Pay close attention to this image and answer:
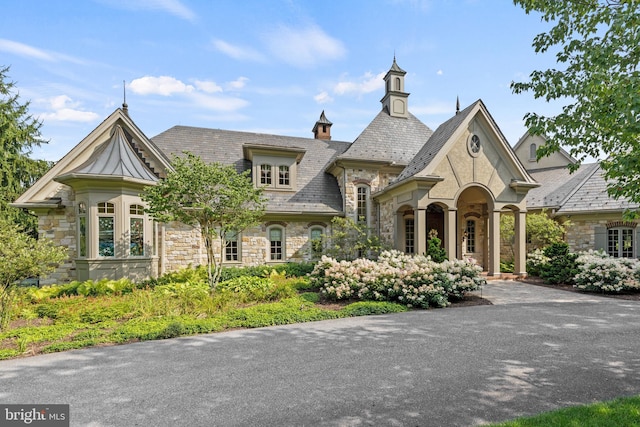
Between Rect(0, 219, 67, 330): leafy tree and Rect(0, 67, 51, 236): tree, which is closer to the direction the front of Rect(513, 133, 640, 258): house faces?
the leafy tree

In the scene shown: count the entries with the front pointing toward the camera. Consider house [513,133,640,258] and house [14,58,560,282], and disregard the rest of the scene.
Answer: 2

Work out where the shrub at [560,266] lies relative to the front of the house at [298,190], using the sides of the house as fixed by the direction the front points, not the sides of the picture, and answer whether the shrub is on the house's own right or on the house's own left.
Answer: on the house's own left

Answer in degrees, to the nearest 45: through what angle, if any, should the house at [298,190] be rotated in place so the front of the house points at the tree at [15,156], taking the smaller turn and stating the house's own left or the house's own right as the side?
approximately 135° to the house's own right

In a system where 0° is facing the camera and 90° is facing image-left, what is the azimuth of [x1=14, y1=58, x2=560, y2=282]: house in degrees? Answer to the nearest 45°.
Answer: approximately 0°

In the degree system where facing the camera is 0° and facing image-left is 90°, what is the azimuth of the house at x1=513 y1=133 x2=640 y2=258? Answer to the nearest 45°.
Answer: approximately 0°

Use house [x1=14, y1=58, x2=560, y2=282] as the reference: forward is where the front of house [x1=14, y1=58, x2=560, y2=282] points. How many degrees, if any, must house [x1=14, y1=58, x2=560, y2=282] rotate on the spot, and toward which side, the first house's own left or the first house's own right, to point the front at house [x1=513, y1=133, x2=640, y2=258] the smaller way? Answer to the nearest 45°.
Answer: approximately 90° to the first house's own left
